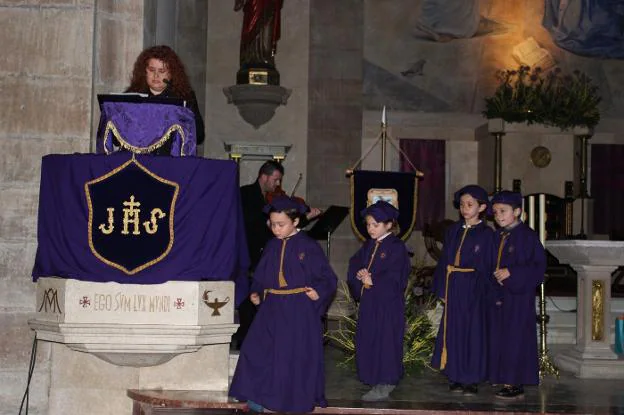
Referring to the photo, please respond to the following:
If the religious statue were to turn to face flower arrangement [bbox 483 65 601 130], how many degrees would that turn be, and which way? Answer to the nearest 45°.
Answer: approximately 90° to its left

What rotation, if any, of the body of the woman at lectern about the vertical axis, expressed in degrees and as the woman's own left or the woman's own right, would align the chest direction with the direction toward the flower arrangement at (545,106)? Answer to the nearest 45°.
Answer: approximately 180°

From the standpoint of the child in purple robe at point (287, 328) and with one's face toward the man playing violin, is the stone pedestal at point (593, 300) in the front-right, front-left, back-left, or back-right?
front-right

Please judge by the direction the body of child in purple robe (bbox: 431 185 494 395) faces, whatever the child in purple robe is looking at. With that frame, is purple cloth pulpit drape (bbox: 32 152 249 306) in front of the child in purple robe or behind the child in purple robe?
in front

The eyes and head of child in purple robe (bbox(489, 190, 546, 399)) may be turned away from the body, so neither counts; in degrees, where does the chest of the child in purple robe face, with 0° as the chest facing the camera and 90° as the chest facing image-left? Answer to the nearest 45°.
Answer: approximately 45°

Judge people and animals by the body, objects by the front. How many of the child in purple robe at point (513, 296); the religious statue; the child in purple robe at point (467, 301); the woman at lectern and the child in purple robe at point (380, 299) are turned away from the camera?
0

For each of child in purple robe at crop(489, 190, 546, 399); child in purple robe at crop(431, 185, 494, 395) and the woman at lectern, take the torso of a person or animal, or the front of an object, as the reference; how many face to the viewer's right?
0

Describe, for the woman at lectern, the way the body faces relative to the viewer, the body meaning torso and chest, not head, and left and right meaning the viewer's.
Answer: facing the viewer and to the left of the viewer

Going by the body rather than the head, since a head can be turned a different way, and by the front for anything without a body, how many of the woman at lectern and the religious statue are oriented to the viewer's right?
0

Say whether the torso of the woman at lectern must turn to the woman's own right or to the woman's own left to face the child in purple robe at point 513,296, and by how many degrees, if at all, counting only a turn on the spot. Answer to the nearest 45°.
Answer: approximately 135° to the woman's own left

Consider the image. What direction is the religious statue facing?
toward the camera

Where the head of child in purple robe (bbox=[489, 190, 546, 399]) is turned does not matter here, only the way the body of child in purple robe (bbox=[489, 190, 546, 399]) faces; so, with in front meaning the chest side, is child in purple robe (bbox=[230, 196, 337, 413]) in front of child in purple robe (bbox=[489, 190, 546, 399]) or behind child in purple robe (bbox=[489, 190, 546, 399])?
in front

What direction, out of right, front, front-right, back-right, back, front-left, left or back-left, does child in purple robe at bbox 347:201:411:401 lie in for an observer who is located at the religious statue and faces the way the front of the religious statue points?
front

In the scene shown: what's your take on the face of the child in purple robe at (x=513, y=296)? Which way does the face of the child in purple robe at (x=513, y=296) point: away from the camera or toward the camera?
toward the camera
